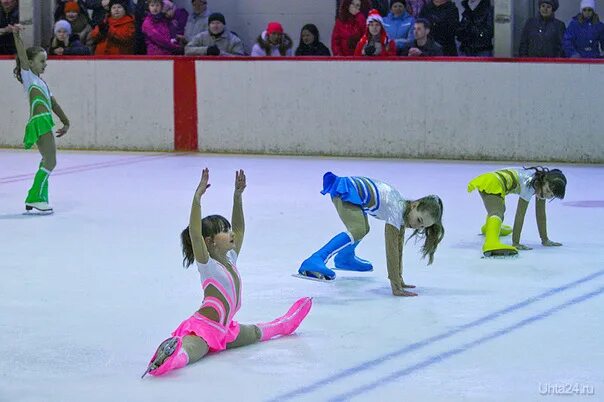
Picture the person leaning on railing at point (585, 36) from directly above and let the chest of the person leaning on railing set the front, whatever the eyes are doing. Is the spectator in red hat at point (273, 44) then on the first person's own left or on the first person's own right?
on the first person's own right

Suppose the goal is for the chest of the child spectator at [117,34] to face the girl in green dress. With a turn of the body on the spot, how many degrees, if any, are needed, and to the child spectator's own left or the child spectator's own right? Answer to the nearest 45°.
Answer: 0° — they already face them

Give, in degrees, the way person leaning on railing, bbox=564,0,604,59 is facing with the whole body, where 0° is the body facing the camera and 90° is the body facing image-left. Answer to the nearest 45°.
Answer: approximately 0°

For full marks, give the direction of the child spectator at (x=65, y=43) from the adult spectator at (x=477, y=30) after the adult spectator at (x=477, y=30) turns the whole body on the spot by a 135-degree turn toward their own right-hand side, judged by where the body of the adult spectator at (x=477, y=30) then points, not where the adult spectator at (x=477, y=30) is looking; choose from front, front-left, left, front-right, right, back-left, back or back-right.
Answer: front-left

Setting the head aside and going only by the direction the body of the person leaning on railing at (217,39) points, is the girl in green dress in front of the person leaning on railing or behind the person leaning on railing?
in front

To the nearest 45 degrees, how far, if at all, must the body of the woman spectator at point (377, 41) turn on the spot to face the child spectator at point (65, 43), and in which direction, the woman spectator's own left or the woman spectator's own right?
approximately 90° to the woman spectator's own right

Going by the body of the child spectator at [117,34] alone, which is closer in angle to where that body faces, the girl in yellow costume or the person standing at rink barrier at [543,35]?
the girl in yellow costume

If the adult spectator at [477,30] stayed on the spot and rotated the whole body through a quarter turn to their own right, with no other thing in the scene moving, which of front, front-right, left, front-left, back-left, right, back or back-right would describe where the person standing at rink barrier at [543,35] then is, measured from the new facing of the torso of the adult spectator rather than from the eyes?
back-left

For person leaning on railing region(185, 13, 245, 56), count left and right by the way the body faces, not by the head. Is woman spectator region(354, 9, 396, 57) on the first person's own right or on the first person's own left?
on the first person's own left

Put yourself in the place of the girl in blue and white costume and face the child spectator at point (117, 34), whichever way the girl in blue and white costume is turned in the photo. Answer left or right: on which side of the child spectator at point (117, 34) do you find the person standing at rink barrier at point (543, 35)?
right
